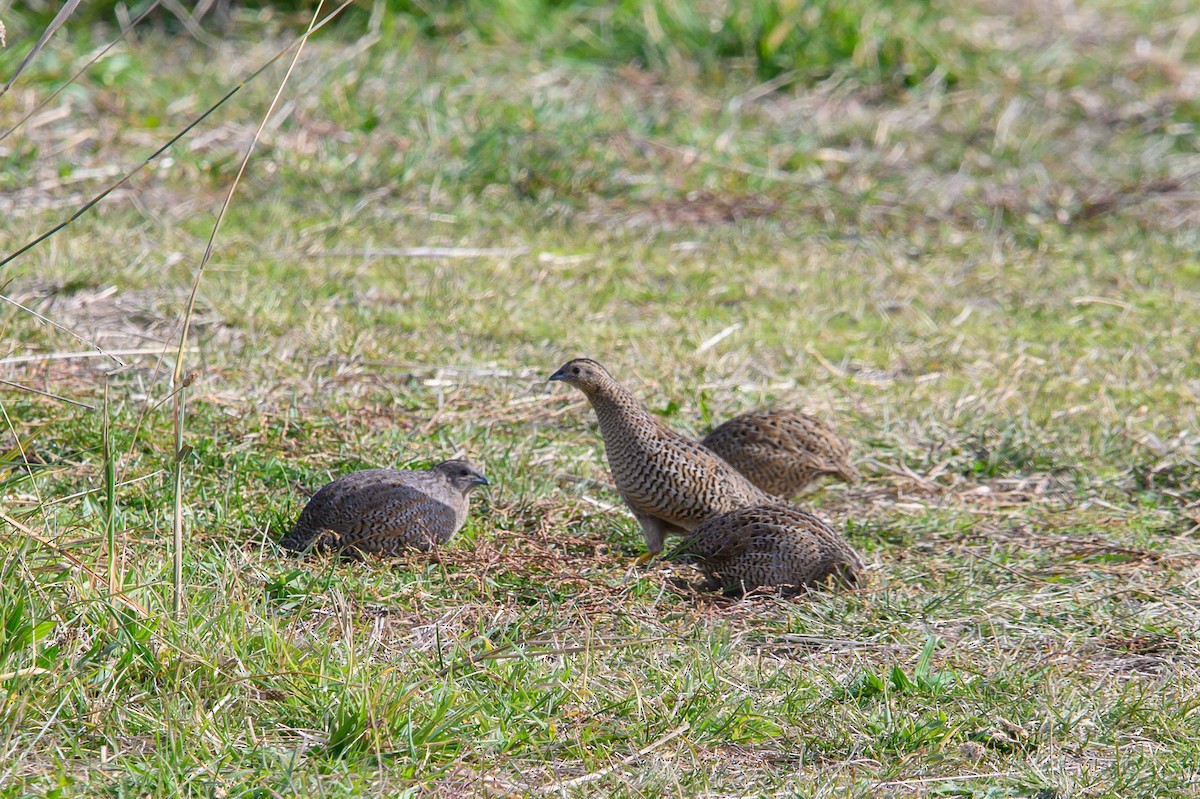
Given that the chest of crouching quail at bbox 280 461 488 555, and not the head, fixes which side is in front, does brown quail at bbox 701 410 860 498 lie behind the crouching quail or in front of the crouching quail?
in front

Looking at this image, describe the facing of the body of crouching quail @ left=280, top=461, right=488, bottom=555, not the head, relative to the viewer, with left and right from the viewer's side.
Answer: facing to the right of the viewer

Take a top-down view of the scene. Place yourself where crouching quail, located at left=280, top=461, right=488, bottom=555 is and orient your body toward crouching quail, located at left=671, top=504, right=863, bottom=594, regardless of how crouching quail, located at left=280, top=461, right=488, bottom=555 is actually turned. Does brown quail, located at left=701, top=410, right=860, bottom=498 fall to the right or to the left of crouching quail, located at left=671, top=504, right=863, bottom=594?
left

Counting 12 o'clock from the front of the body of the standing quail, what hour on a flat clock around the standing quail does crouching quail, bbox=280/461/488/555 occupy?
The crouching quail is roughly at 11 o'clock from the standing quail.

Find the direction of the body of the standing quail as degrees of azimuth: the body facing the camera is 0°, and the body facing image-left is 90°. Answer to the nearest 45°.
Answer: approximately 90°
